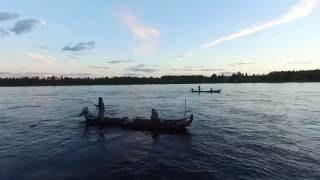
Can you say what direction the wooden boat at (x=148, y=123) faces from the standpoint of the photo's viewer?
facing to the right of the viewer
